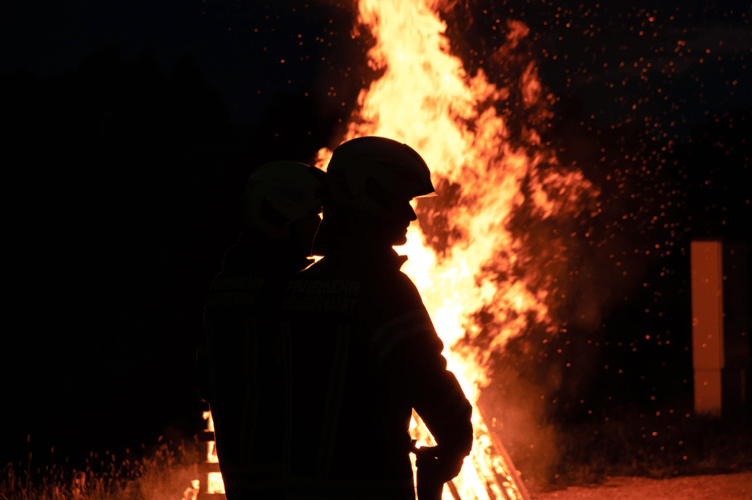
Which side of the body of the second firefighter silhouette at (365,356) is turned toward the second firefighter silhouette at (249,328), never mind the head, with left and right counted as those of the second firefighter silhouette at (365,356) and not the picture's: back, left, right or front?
left

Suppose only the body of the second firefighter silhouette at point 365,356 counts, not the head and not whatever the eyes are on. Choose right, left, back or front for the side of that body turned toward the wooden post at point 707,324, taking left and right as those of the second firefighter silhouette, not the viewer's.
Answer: front

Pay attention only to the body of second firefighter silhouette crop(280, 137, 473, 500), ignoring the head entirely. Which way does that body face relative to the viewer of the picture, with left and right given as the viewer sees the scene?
facing away from the viewer and to the right of the viewer

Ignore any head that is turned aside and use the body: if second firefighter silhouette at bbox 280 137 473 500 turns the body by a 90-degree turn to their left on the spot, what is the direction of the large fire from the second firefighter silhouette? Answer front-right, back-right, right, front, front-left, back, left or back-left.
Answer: front-right

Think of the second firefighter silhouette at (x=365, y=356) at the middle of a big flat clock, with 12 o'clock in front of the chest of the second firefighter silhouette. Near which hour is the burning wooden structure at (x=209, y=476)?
The burning wooden structure is roughly at 10 o'clock from the second firefighter silhouette.
